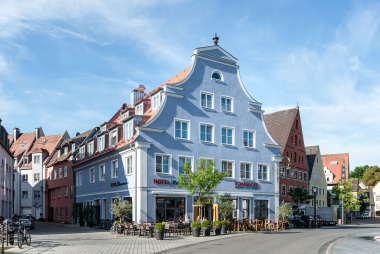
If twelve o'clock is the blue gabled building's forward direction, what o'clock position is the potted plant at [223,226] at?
The potted plant is roughly at 1 o'clock from the blue gabled building.

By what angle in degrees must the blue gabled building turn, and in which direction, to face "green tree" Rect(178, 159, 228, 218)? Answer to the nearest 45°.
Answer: approximately 45° to its right

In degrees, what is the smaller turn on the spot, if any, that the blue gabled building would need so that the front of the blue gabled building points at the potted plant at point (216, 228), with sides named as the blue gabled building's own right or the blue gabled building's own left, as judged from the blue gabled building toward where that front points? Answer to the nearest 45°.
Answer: approximately 45° to the blue gabled building's own right

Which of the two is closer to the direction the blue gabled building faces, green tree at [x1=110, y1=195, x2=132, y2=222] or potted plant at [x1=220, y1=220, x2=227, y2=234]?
the potted plant

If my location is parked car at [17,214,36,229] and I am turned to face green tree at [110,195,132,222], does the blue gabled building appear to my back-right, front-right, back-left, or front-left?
front-left

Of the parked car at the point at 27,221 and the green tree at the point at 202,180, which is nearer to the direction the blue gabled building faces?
the green tree

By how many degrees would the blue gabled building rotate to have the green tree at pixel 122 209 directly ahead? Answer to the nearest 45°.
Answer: approximately 90° to its right

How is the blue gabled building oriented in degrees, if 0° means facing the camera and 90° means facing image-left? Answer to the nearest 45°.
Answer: approximately 315°
